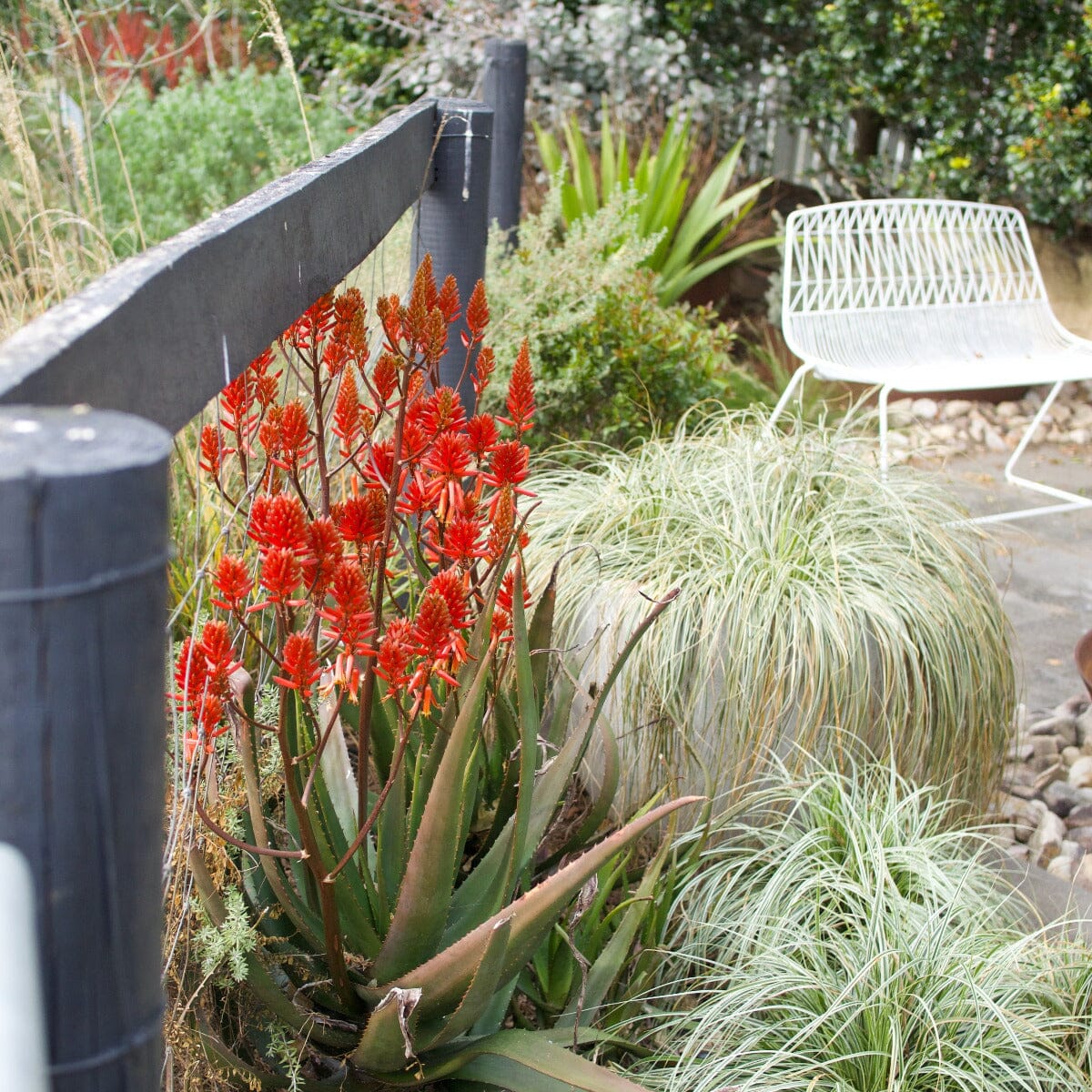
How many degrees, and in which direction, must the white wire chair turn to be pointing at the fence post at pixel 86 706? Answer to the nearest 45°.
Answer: approximately 45° to its right

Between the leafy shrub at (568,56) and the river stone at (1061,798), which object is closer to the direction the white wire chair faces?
the river stone
